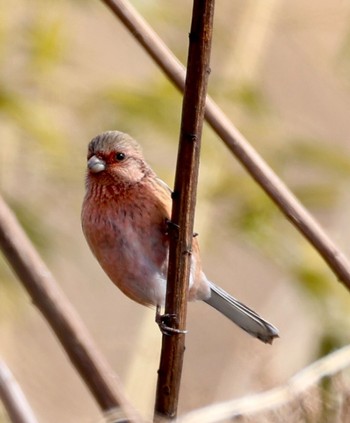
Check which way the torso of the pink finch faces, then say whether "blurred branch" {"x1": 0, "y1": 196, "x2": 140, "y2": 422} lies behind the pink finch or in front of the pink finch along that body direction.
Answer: in front

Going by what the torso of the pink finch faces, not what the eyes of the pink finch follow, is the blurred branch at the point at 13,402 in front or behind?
in front

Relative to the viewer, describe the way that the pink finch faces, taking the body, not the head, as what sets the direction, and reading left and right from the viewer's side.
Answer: facing the viewer and to the left of the viewer
